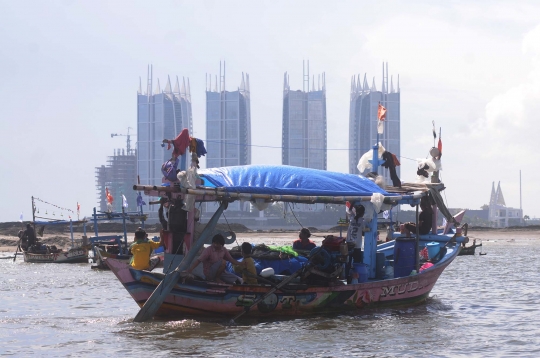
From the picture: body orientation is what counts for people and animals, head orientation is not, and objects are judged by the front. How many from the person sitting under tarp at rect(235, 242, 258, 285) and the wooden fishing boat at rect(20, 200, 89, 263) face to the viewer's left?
1

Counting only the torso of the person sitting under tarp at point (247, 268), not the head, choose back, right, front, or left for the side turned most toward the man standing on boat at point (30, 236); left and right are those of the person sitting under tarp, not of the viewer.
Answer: right

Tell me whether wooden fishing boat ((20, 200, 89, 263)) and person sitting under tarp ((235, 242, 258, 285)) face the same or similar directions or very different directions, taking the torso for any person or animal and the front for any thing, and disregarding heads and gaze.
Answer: very different directions

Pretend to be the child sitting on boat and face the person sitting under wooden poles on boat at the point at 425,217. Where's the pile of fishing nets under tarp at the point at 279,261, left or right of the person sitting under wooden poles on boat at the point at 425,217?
right

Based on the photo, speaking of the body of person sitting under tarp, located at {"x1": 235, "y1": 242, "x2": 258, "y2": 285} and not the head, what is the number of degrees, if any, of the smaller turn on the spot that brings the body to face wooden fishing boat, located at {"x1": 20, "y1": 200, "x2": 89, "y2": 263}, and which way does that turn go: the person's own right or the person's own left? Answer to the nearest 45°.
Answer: approximately 90° to the person's own right
